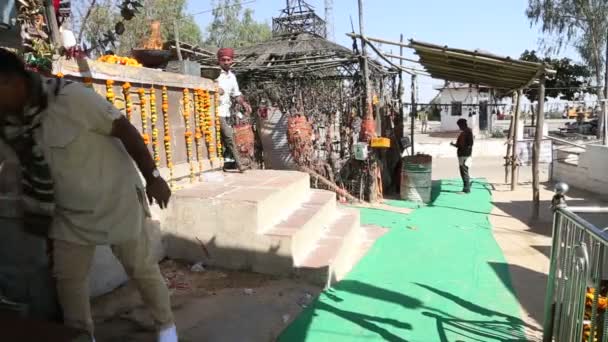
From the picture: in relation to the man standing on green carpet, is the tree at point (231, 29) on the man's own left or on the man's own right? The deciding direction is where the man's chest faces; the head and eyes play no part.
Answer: on the man's own right

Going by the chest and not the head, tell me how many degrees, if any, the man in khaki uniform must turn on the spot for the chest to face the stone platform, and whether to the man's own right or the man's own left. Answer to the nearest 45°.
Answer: approximately 180°

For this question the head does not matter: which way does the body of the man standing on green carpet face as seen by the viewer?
to the viewer's left

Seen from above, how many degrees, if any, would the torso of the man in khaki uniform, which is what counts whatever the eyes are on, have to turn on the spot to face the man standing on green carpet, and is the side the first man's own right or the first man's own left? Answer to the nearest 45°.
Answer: approximately 180°

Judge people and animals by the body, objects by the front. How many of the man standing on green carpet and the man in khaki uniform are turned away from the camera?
0

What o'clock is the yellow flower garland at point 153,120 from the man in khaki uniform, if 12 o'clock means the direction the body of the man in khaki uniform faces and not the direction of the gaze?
The yellow flower garland is roughly at 5 o'clock from the man in khaki uniform.

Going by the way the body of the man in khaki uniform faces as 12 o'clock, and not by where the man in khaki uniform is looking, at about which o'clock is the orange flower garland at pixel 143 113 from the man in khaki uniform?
The orange flower garland is roughly at 5 o'clock from the man in khaki uniform.

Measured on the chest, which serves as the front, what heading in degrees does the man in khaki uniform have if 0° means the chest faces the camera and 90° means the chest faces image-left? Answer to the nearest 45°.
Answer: approximately 45°

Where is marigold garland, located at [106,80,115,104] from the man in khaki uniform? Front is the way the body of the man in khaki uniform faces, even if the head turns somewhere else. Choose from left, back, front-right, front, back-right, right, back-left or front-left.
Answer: back-right
